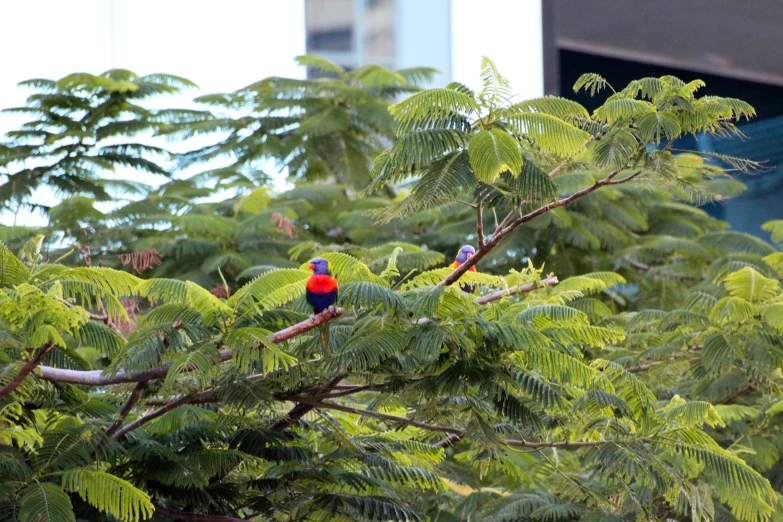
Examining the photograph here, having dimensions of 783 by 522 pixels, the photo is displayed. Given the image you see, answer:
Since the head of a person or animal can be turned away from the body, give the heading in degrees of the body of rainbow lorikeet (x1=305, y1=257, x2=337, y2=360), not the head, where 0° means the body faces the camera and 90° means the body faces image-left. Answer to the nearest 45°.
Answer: approximately 0°

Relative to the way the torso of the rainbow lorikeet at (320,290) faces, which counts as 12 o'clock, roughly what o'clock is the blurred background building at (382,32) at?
The blurred background building is roughly at 6 o'clock from the rainbow lorikeet.

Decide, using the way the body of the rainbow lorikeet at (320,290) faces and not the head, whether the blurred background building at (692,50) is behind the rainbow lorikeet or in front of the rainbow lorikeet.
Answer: behind

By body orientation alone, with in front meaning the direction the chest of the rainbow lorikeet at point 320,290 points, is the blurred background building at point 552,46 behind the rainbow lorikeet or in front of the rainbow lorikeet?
behind
